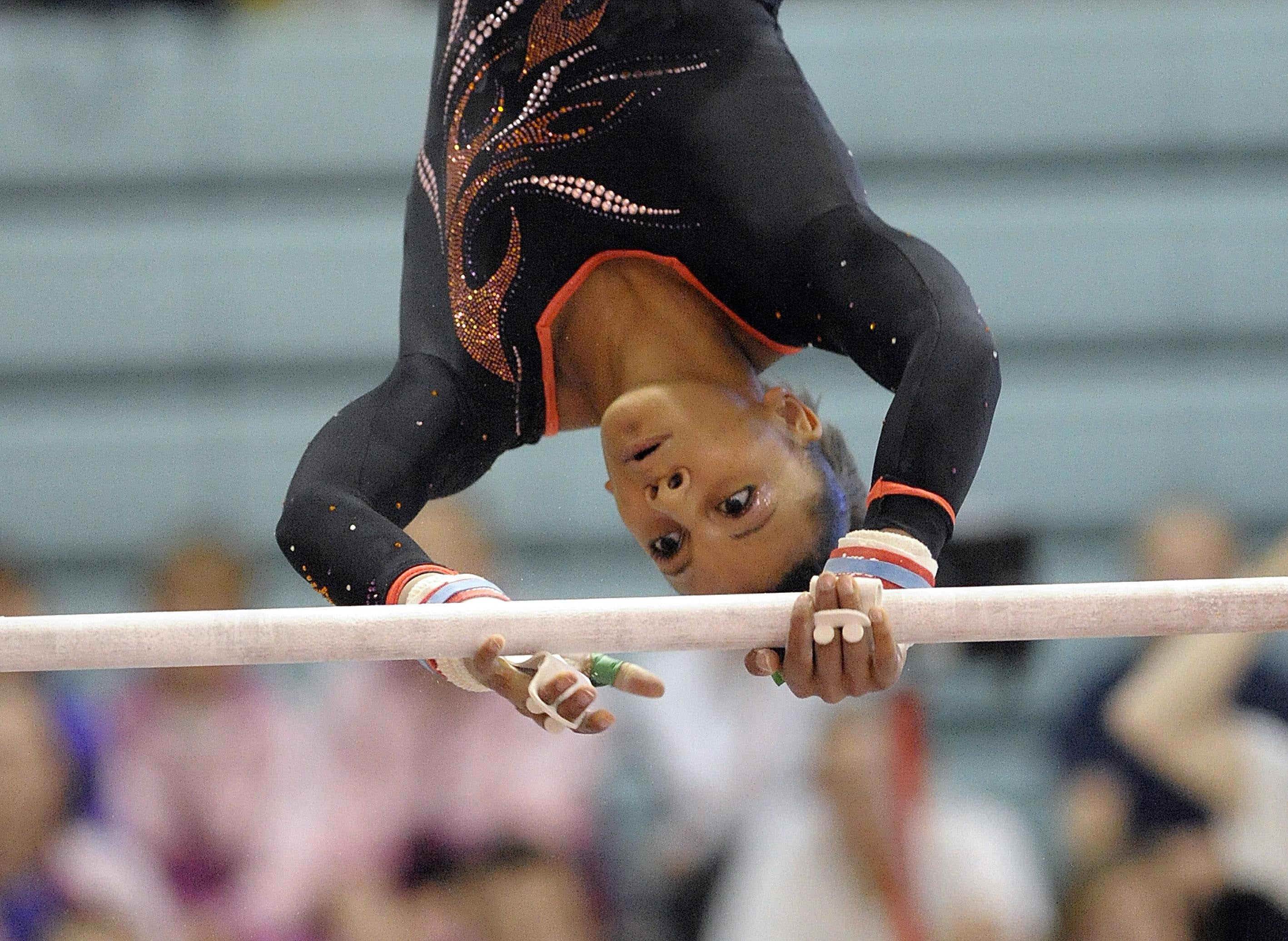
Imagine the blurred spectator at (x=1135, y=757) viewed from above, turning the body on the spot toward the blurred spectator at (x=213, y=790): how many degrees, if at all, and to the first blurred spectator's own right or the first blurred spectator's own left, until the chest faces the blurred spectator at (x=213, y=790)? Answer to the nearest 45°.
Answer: approximately 45° to the first blurred spectator's own right

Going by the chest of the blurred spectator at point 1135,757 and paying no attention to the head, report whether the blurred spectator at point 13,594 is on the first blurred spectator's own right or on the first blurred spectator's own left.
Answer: on the first blurred spectator's own right

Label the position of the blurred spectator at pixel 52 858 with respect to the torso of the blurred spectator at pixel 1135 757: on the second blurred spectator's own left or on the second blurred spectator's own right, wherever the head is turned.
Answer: on the second blurred spectator's own right

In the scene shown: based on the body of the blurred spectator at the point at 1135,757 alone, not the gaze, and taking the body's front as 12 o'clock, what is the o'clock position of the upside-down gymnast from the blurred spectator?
The upside-down gymnast is roughly at 1 o'clock from the blurred spectator.

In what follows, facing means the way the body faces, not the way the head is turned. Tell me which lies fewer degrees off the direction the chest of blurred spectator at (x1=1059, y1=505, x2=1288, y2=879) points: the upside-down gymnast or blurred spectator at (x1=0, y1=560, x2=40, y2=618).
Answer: the upside-down gymnast

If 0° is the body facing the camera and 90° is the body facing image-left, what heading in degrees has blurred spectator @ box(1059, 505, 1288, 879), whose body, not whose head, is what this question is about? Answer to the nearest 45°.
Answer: approximately 0°

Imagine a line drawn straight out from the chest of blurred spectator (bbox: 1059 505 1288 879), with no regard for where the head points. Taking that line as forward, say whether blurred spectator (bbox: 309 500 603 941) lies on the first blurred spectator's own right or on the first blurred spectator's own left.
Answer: on the first blurred spectator's own right

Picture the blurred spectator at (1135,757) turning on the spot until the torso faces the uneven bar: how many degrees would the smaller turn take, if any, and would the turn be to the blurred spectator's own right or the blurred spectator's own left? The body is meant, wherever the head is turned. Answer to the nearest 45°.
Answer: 0° — they already face it

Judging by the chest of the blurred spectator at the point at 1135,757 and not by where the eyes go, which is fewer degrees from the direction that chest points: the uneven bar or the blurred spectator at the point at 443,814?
the uneven bar
